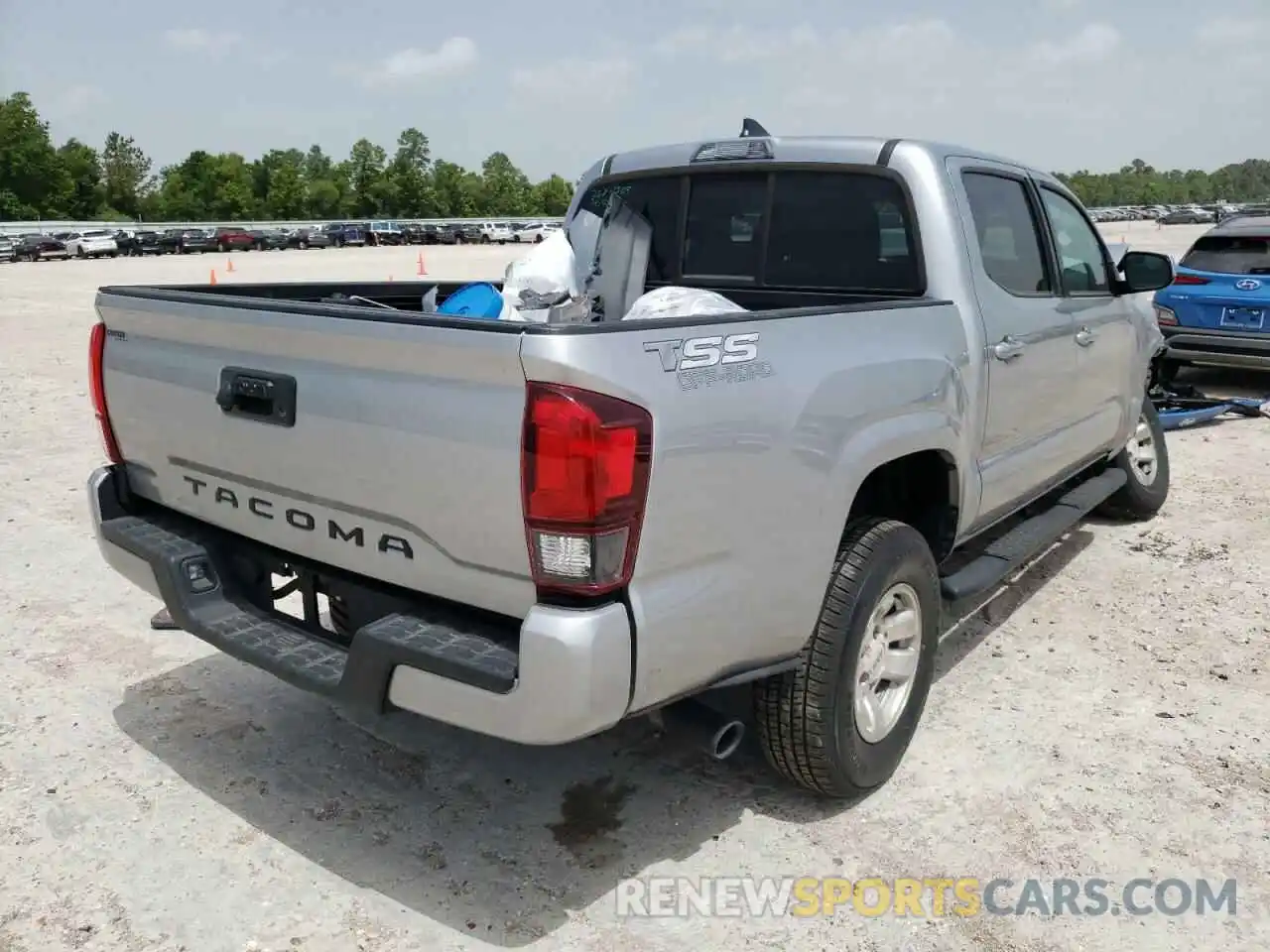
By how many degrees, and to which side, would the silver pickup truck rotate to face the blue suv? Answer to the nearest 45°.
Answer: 0° — it already faces it

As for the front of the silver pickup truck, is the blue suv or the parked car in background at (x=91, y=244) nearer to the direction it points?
the blue suv

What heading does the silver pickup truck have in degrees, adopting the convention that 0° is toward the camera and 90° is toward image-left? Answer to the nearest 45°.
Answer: approximately 225°

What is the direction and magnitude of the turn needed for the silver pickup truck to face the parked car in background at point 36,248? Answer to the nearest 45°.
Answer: approximately 90° to its left

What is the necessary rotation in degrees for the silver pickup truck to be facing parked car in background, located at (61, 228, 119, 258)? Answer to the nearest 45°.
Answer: approximately 90° to its left

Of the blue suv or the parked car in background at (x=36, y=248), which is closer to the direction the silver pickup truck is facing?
the blue suv
